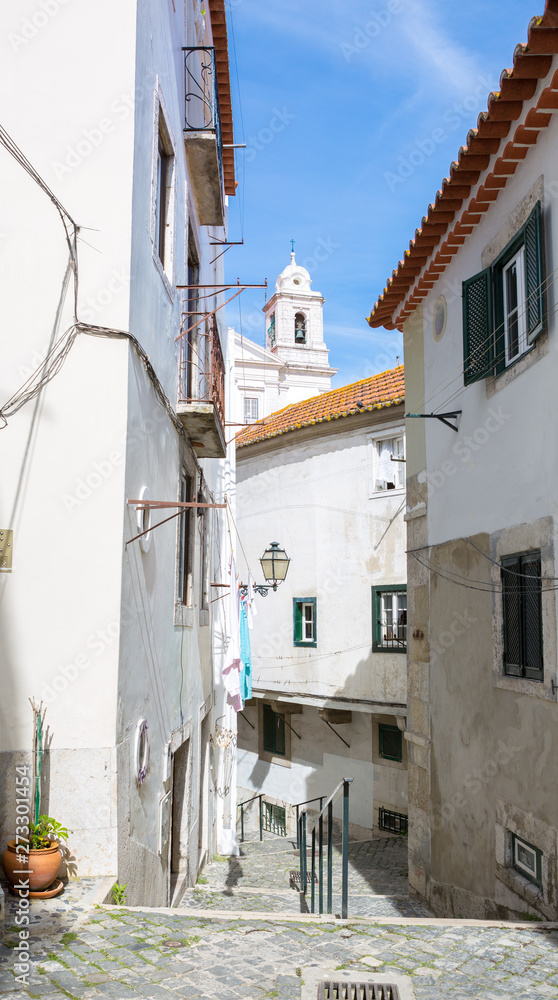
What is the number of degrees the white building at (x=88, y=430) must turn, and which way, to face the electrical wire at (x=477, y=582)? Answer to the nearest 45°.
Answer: approximately 45° to its left

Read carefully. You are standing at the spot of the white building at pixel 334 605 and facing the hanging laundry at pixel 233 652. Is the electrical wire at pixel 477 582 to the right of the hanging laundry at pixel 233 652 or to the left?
left

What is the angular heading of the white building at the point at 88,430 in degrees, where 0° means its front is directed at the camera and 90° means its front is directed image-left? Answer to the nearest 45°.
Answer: approximately 270°

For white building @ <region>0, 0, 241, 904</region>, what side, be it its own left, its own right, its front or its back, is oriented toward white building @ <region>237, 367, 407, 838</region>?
left

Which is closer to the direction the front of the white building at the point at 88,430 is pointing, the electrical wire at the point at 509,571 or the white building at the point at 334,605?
the electrical wire
